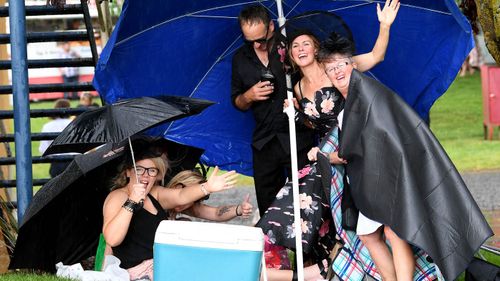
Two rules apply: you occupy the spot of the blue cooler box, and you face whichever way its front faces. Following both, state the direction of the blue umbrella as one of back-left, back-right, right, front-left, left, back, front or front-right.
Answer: back

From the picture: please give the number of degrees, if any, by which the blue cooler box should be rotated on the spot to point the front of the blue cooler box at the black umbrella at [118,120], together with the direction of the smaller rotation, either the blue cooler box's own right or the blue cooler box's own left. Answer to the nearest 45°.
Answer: approximately 135° to the blue cooler box's own right

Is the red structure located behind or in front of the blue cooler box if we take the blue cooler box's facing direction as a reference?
behind

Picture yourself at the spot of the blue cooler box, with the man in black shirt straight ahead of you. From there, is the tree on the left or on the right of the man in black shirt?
right

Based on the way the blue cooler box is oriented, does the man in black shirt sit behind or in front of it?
behind

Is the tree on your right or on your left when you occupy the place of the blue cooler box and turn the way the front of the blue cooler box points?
on your left

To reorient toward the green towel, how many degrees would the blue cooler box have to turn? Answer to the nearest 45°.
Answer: approximately 135° to its right

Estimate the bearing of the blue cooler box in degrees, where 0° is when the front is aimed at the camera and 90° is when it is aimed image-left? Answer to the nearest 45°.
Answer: approximately 0°
